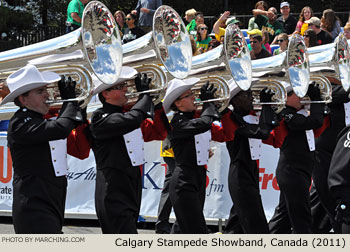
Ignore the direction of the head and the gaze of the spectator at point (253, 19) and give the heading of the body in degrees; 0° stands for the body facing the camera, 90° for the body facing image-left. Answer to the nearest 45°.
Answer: approximately 45°

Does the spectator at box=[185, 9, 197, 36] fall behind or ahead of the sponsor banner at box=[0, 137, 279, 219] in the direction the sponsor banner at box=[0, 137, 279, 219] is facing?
behind

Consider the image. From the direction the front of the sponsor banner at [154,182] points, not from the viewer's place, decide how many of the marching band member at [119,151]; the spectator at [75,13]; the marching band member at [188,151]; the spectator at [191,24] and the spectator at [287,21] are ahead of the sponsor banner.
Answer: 2
